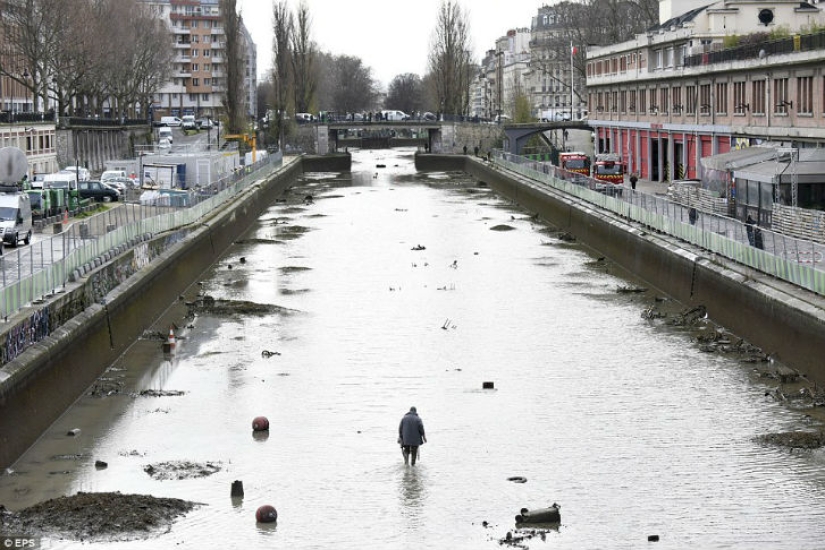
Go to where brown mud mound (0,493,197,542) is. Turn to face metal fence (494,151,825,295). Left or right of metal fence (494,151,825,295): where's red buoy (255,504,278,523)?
right

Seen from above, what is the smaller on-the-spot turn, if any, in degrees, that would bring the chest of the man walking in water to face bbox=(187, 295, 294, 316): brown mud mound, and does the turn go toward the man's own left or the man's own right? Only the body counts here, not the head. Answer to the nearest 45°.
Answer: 0° — they already face it

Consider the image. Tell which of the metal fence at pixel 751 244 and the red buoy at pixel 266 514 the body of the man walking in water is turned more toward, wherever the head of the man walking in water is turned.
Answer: the metal fence

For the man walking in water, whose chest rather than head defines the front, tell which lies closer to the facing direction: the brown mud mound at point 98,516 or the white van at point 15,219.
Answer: the white van

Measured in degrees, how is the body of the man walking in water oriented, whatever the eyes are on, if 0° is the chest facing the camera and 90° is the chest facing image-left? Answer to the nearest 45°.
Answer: approximately 180°

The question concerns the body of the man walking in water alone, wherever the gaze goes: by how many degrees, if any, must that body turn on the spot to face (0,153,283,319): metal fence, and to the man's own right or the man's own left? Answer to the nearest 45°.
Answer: approximately 45° to the man's own left

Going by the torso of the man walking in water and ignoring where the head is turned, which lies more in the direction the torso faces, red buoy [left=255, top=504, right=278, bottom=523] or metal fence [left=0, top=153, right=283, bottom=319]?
the metal fence

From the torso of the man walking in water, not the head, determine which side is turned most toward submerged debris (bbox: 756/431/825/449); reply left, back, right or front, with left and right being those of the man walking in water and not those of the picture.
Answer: right

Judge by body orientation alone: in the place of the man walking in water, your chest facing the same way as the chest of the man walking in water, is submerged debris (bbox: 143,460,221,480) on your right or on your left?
on your left

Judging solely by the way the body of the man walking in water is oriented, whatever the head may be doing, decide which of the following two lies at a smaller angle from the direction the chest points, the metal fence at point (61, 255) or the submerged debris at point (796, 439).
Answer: the metal fence

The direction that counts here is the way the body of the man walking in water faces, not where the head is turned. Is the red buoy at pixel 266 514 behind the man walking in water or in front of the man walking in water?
behind

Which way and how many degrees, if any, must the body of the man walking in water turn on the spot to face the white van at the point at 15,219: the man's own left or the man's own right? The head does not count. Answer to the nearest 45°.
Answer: approximately 45° to the man's own left
